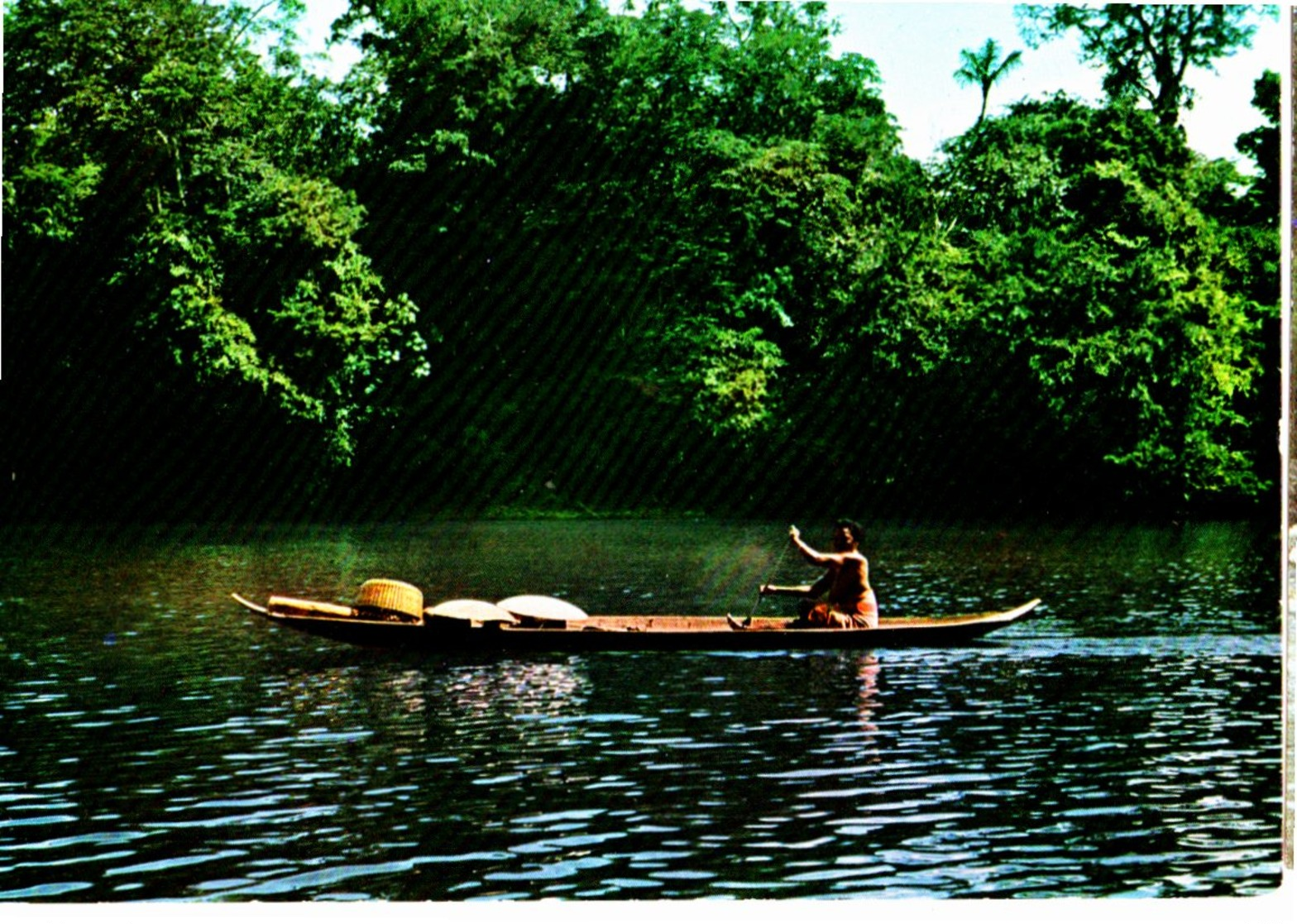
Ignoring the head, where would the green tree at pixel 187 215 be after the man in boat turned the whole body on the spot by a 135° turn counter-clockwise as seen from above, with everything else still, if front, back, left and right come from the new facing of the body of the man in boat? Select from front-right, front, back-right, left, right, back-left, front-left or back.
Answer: back

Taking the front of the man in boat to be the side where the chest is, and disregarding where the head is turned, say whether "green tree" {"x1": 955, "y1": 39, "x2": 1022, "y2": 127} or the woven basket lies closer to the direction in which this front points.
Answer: the woven basket

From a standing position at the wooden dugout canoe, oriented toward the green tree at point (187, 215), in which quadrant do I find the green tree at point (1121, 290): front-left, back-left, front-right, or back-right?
front-right

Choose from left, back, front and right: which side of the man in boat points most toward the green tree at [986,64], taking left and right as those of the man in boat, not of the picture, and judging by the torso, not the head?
right

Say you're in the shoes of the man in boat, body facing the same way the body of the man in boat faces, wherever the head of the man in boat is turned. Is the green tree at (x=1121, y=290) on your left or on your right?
on your right

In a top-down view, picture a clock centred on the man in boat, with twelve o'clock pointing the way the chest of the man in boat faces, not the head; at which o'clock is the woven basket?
The woven basket is roughly at 12 o'clock from the man in boat.

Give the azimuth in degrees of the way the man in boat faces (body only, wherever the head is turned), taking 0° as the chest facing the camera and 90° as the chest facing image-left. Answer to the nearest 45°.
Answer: approximately 90°
